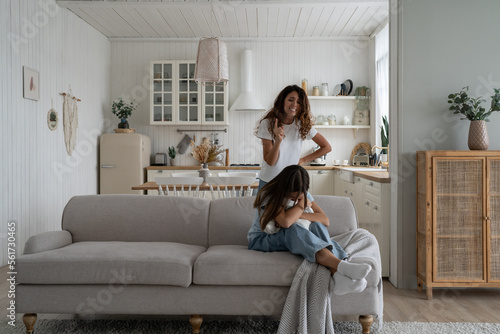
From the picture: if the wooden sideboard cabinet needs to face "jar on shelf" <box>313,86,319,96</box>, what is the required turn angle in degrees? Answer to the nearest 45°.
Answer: approximately 135° to its right

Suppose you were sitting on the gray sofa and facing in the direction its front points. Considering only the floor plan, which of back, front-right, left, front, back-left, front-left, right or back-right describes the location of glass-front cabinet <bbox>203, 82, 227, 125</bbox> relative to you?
back

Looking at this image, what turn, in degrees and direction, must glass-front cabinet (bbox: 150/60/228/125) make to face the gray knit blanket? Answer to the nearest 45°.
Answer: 0° — it already faces it

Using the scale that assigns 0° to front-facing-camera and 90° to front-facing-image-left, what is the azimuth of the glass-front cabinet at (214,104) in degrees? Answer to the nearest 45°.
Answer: approximately 0°

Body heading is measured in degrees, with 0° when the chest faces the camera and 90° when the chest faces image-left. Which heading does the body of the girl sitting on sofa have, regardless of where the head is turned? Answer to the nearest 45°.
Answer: approximately 315°

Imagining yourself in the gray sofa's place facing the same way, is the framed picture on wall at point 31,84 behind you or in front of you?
behind

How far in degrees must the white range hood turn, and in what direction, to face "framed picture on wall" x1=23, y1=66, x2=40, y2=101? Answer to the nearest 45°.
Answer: approximately 45° to its right

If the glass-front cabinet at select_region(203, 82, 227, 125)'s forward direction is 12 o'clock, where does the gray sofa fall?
The gray sofa is roughly at 12 o'clock from the glass-front cabinet.
